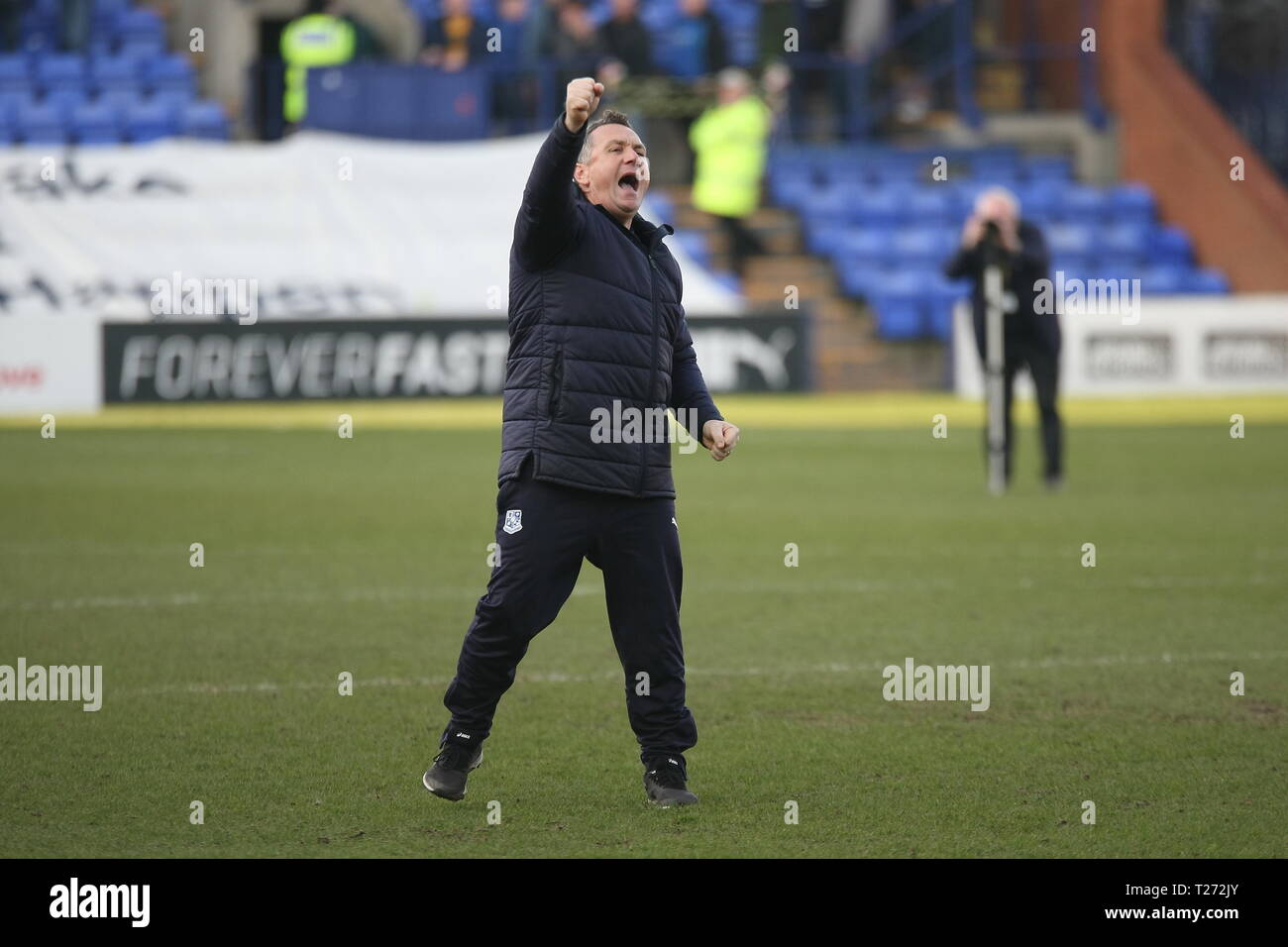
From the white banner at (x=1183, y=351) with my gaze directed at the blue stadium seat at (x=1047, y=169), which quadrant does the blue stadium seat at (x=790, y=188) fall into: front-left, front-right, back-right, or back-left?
front-left

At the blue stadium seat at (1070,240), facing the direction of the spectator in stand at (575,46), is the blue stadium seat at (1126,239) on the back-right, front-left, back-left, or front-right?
back-right

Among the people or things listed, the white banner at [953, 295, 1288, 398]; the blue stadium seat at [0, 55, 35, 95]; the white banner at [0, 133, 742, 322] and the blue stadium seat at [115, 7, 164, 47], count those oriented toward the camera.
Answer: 4

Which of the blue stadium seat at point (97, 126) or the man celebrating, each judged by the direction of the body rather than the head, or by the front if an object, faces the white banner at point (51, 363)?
the blue stadium seat

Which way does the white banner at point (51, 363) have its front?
toward the camera

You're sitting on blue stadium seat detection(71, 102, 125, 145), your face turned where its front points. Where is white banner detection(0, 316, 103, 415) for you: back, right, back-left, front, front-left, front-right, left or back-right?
front

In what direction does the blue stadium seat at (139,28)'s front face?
toward the camera

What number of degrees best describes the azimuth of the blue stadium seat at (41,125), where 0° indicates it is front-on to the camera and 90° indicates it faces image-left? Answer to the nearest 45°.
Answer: approximately 0°

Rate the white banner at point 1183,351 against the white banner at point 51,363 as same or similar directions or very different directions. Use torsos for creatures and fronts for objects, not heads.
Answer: same or similar directions

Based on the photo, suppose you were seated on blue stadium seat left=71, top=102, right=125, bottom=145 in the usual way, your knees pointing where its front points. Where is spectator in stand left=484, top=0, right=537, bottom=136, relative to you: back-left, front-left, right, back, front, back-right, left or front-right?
left

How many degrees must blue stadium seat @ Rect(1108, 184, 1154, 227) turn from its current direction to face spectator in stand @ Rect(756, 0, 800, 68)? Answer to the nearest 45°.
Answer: approximately 90° to its right

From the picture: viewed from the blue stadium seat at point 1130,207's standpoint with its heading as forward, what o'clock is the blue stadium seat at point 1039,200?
the blue stadium seat at point 1039,200 is roughly at 2 o'clock from the blue stadium seat at point 1130,207.

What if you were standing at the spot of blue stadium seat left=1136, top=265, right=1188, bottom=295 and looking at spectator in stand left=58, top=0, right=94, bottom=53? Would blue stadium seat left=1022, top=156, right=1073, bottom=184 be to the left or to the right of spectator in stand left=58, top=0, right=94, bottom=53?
right

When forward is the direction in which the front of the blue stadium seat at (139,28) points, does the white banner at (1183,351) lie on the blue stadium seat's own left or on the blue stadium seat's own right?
on the blue stadium seat's own left

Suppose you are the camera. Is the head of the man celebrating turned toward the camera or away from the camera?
toward the camera
